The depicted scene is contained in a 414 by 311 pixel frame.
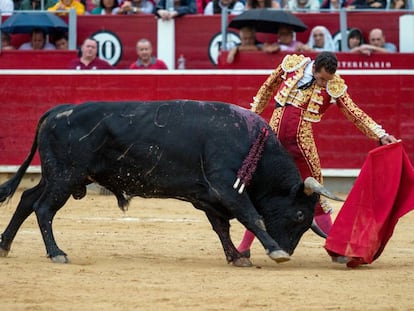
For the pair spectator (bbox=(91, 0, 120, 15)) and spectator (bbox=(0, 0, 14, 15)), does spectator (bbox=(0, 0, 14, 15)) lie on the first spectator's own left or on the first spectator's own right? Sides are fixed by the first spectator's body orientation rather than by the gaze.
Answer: on the first spectator's own right

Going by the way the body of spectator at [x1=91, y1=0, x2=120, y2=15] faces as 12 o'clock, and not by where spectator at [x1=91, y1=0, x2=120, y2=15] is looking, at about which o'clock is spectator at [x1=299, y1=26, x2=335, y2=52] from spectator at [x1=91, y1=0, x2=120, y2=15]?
spectator at [x1=299, y1=26, x2=335, y2=52] is roughly at 10 o'clock from spectator at [x1=91, y1=0, x2=120, y2=15].

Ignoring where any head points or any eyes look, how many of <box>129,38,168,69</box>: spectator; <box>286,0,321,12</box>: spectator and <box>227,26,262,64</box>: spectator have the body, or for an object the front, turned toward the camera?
3

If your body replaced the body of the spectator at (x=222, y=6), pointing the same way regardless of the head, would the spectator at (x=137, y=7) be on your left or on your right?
on your right

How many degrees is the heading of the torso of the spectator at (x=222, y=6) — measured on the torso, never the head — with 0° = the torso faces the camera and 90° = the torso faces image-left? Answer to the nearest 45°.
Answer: approximately 0°

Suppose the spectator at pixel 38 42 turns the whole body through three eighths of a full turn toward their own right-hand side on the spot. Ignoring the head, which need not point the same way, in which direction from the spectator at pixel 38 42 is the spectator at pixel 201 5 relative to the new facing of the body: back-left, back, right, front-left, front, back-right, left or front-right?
back-right

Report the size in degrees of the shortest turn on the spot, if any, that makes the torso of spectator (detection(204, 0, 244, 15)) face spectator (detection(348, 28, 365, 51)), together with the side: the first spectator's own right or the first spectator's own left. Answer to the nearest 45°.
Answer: approximately 45° to the first spectator's own left

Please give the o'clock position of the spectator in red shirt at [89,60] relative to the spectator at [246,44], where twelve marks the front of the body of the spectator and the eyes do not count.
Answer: The spectator in red shirt is roughly at 3 o'clock from the spectator.

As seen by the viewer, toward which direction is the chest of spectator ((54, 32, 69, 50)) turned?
toward the camera

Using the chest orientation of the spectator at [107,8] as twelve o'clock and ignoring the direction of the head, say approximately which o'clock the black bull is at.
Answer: The black bull is roughly at 12 o'clock from the spectator.

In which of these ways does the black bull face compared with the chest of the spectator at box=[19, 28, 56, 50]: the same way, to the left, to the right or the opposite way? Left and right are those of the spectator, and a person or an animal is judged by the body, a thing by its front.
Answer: to the left

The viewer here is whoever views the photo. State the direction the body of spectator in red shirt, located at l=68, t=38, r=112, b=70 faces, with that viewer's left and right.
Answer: facing the viewer
